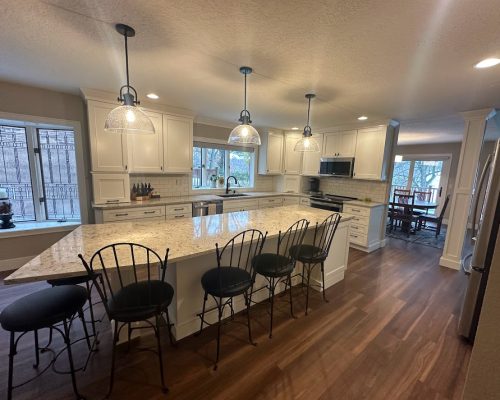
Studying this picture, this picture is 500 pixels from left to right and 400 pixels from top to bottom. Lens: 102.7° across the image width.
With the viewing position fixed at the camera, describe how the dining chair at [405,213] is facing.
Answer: facing away from the viewer and to the right of the viewer

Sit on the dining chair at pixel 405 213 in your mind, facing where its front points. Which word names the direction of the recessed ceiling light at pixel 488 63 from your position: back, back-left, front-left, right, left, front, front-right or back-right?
back-right

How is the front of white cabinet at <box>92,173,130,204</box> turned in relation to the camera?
facing the viewer

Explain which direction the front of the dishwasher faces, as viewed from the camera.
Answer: facing the viewer and to the right of the viewer

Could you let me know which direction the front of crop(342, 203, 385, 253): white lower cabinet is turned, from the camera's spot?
facing the viewer and to the left of the viewer

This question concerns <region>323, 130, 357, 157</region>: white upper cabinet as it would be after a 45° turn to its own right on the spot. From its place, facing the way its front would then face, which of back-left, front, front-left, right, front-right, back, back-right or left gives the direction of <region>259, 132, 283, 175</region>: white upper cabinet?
front

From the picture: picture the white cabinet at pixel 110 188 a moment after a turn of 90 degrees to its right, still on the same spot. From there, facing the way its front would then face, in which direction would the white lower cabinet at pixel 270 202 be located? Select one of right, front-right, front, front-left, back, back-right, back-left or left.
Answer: back

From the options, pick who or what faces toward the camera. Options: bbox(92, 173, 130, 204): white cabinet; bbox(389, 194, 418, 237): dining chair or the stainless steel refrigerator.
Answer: the white cabinet

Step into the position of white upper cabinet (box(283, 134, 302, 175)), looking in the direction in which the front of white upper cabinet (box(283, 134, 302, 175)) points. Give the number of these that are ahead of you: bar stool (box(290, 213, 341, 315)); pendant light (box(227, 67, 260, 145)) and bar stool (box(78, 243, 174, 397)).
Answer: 3

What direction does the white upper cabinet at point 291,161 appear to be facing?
toward the camera

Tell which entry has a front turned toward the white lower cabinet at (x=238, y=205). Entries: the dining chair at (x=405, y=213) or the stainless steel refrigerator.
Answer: the stainless steel refrigerator

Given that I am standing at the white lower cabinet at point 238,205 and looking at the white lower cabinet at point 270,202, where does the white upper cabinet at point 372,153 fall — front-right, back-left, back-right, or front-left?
front-right

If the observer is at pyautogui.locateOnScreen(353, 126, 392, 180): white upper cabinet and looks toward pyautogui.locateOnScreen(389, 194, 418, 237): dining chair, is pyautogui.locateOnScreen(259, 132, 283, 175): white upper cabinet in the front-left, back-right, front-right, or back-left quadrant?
back-left

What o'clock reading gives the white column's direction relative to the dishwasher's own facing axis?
The white column is roughly at 11 o'clock from the dishwasher.
